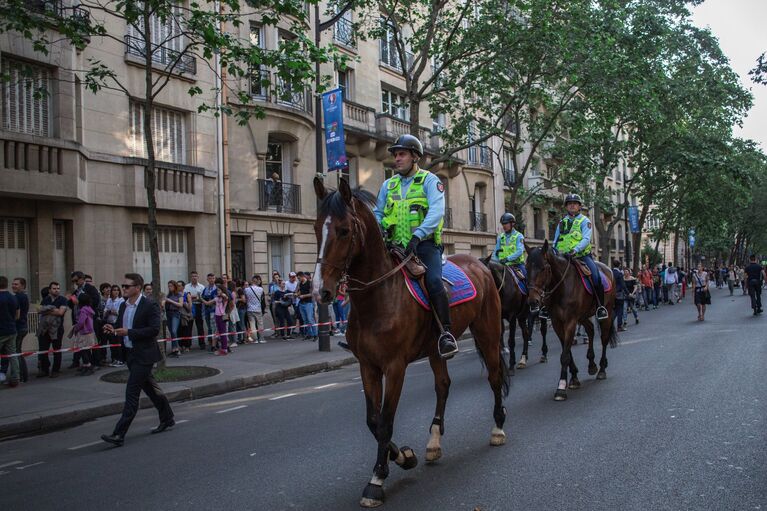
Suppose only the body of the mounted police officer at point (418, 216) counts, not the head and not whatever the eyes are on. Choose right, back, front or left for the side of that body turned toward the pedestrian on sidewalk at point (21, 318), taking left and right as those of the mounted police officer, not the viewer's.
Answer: right

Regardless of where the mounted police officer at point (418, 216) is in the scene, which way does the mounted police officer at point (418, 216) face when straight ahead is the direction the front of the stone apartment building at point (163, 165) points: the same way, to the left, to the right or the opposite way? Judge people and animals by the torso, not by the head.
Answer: to the right

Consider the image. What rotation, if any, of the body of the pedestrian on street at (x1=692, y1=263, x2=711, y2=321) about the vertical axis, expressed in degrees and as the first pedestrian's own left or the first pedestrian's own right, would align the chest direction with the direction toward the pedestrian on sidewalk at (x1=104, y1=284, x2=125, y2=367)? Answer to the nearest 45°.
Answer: approximately 45° to the first pedestrian's own right

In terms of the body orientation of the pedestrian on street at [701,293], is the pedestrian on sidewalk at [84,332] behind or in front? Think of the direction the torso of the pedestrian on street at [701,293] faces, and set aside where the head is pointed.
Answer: in front

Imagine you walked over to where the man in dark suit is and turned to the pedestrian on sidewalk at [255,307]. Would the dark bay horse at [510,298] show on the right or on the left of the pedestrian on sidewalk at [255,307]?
right

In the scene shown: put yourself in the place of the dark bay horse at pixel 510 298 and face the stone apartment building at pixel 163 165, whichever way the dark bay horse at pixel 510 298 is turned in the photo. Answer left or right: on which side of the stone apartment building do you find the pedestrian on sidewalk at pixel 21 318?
left

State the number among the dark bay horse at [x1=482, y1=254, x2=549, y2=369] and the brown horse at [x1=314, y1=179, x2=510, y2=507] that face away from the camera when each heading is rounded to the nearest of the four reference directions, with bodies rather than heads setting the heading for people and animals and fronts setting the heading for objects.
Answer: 0

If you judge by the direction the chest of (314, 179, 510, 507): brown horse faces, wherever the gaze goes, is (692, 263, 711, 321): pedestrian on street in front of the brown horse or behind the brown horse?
behind
